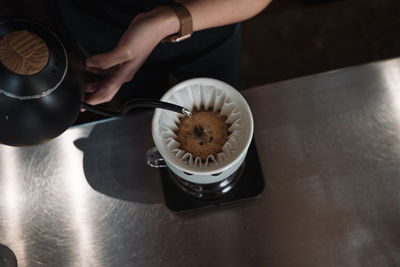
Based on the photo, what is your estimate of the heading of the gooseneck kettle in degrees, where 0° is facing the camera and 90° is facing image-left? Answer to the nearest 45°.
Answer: approximately 270°
